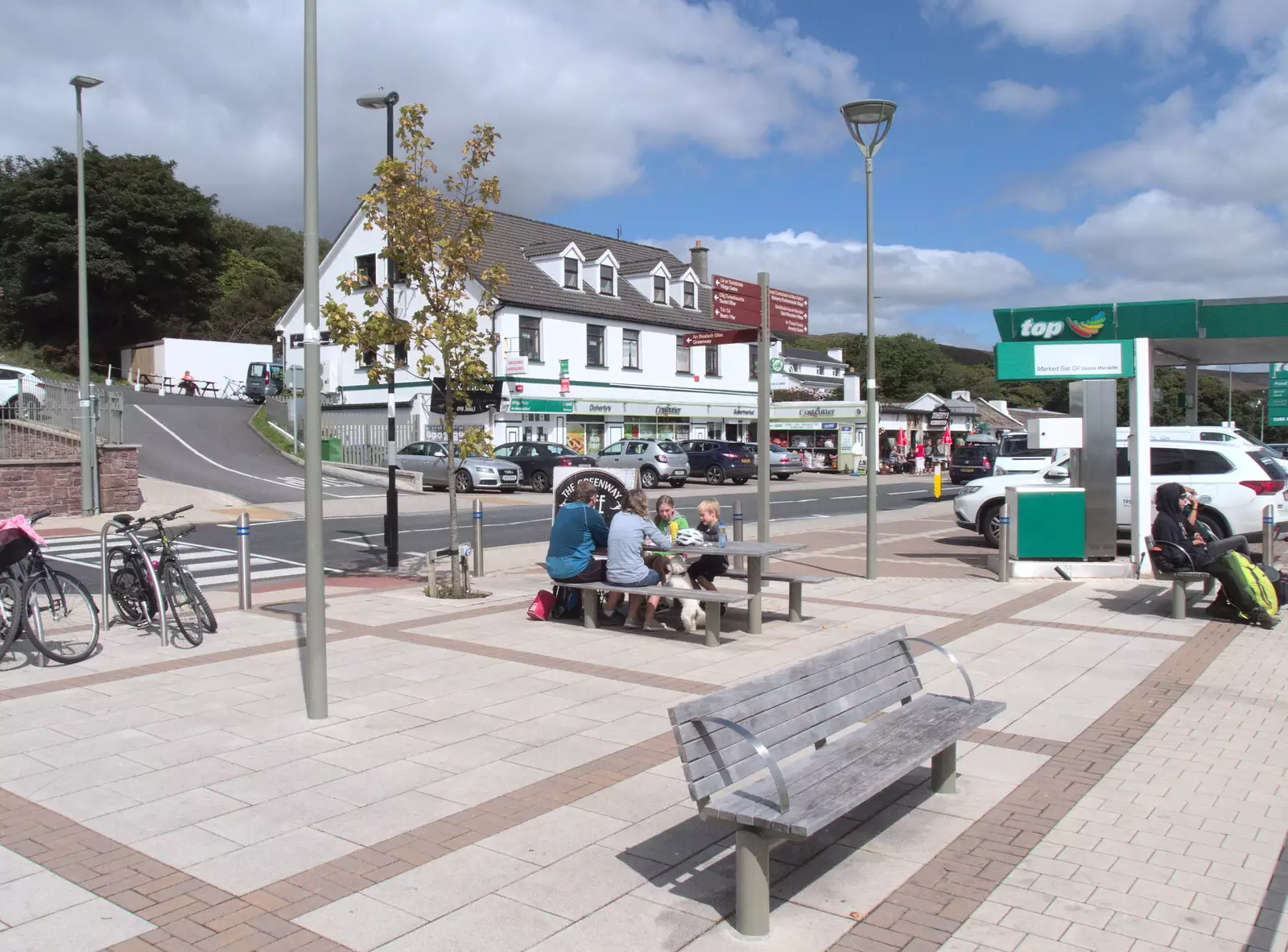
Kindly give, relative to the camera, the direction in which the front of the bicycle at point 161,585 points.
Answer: facing the viewer and to the right of the viewer

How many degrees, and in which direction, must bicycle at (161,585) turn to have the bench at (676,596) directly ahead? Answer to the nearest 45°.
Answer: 0° — it already faces it

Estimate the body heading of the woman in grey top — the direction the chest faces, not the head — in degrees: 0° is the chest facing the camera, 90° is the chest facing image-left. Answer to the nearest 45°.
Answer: approximately 225°

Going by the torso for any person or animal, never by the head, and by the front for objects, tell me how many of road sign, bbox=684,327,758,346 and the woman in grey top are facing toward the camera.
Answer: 1

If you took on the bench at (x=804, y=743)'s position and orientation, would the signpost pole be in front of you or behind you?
behind

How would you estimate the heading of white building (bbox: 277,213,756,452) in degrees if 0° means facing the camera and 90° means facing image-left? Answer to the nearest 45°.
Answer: approximately 315°

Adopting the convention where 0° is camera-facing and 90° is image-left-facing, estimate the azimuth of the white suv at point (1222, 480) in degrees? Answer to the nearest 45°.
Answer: approximately 90°

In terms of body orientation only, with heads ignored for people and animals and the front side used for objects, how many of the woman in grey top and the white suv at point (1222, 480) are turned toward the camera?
0

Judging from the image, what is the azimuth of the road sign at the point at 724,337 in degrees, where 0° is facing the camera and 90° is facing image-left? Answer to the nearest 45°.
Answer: approximately 0°

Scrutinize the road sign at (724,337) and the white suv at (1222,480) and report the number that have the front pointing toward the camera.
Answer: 1

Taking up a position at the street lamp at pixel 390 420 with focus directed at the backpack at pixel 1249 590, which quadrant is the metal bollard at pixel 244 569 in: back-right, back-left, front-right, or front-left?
front-right
